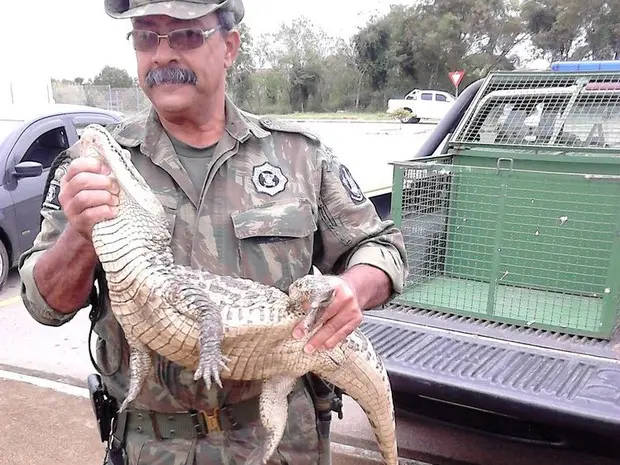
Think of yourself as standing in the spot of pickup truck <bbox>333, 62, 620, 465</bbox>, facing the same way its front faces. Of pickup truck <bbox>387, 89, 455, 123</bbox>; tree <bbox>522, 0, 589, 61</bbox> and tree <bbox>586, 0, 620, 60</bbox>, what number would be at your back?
0

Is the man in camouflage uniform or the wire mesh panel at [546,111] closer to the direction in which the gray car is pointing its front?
the man in camouflage uniform

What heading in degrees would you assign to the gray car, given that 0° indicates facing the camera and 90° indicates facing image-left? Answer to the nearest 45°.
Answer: approximately 45°

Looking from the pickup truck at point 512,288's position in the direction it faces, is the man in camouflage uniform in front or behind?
behind

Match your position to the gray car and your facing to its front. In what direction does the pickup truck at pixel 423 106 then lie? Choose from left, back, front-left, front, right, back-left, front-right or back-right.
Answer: back

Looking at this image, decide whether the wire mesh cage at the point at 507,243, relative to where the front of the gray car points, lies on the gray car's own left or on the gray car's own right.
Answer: on the gray car's own left

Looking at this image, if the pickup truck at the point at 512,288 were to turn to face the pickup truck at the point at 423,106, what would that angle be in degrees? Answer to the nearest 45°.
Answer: approximately 45° to its left

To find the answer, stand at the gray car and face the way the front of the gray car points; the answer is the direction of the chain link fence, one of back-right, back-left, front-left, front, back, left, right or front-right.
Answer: back-right

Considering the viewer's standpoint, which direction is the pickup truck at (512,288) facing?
facing away from the viewer and to the right of the viewer

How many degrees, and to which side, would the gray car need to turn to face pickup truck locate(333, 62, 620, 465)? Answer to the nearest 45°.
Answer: approximately 90° to its left
